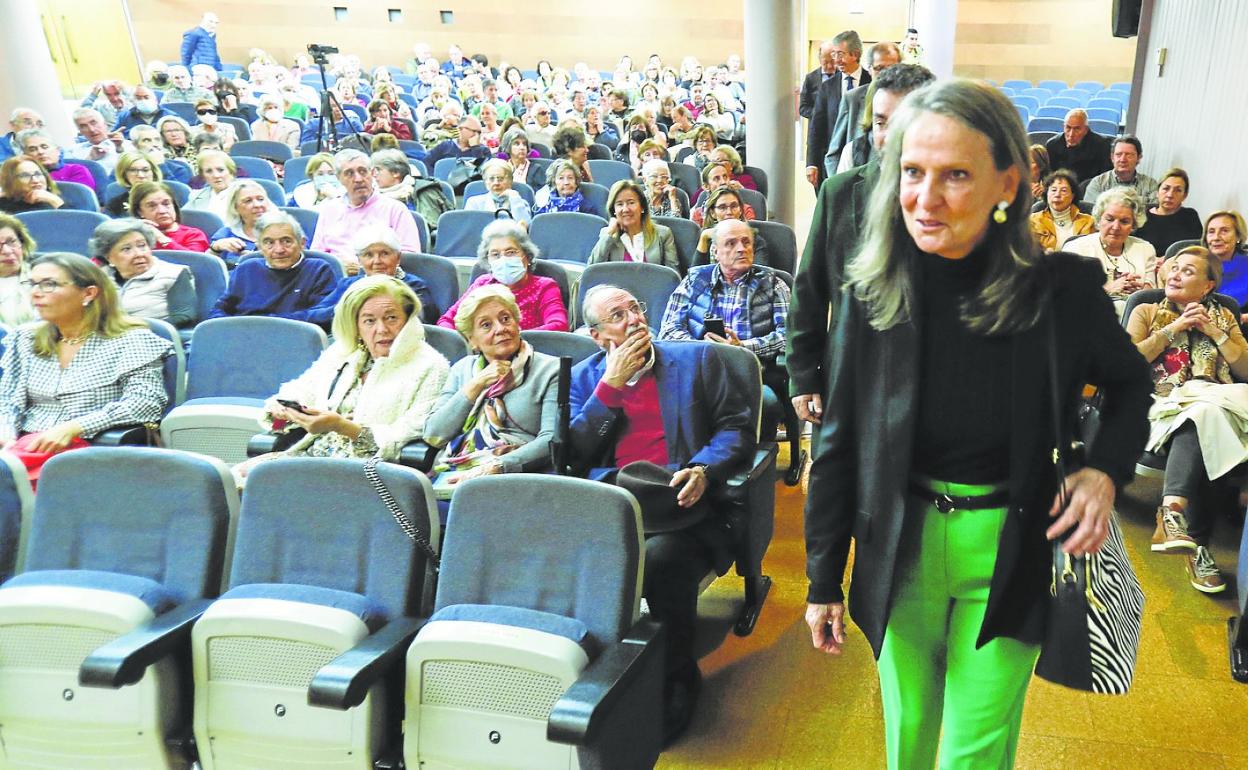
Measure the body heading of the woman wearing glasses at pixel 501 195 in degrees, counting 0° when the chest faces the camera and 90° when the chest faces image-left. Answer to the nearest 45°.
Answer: approximately 0°

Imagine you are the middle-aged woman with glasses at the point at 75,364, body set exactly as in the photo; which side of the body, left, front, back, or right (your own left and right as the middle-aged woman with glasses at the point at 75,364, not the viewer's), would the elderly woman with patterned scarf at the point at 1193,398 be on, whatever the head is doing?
left

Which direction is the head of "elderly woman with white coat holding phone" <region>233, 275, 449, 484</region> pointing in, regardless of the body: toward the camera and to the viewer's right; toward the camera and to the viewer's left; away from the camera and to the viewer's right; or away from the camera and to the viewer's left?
toward the camera and to the viewer's right

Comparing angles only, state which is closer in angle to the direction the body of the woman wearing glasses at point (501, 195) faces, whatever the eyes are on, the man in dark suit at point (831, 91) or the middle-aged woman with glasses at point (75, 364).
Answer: the middle-aged woman with glasses

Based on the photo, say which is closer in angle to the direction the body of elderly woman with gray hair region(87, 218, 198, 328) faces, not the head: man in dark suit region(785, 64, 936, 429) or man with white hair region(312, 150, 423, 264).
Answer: the man in dark suit

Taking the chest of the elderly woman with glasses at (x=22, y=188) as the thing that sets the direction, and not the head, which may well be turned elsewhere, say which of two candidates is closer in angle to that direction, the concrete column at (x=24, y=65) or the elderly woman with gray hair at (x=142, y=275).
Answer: the elderly woman with gray hair

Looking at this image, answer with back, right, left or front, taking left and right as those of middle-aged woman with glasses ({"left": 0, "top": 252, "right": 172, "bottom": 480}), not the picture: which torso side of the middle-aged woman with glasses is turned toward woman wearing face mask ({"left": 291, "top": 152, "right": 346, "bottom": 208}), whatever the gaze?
back

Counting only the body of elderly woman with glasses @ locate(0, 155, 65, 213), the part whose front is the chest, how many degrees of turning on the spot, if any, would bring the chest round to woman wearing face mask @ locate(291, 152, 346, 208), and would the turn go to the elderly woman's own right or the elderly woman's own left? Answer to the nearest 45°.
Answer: approximately 45° to the elderly woman's own left

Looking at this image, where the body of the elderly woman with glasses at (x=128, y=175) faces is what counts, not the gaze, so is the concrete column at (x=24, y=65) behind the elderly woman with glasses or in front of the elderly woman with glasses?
behind

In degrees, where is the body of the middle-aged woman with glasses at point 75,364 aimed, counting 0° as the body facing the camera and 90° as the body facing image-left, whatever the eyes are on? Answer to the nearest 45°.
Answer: approximately 45°
